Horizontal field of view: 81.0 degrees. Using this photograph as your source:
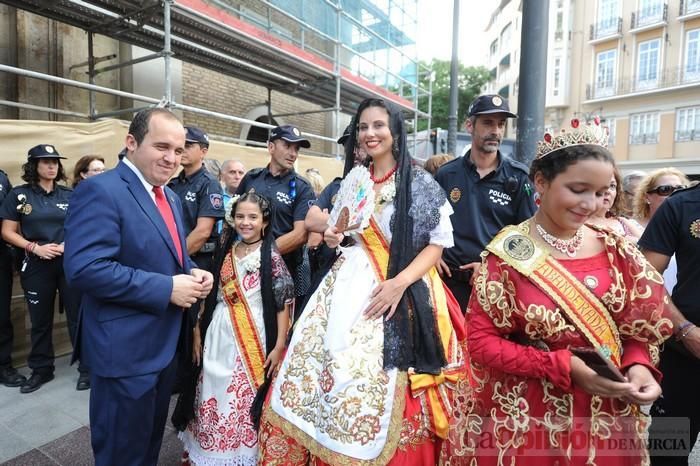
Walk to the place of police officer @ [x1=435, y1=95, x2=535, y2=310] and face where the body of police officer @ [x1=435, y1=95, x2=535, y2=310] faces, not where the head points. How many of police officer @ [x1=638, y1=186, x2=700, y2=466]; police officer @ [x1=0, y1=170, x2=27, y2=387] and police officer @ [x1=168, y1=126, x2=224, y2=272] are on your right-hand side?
2

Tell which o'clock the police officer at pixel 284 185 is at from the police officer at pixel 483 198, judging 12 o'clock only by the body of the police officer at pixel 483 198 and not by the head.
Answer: the police officer at pixel 284 185 is roughly at 3 o'clock from the police officer at pixel 483 198.

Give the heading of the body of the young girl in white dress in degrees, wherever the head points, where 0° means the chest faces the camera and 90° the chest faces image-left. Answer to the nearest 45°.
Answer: approximately 0°

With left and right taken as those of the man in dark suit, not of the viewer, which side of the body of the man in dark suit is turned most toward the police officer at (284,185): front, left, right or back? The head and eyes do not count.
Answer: left

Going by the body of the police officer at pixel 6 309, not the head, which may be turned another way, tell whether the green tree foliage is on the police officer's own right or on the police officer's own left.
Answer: on the police officer's own left

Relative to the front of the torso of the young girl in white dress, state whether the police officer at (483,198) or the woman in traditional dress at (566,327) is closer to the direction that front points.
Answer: the woman in traditional dress

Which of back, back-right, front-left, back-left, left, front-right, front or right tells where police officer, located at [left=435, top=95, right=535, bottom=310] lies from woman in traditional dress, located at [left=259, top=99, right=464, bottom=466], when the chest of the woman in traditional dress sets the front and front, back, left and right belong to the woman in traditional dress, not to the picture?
back

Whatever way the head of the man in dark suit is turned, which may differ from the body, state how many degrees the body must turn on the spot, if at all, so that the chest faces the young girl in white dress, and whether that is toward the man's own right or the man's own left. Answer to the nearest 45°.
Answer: approximately 90° to the man's own left
